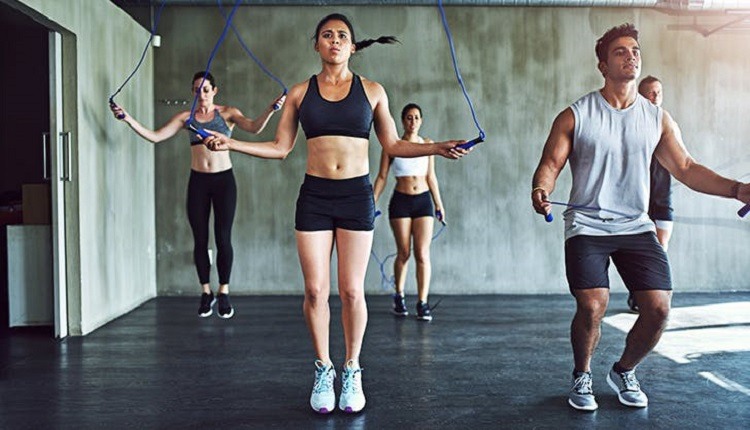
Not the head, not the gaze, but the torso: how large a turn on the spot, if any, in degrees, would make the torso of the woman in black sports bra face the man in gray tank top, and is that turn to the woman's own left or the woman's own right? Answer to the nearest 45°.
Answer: approximately 90° to the woman's own left

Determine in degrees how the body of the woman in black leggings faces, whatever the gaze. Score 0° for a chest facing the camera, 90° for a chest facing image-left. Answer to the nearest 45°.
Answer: approximately 0°

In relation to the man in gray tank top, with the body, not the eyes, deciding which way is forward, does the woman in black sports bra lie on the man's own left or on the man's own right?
on the man's own right

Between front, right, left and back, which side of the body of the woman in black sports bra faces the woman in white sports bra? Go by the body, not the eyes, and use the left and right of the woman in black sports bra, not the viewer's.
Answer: back

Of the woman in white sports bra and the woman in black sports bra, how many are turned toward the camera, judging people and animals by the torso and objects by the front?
2

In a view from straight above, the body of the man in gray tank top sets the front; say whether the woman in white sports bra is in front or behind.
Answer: behind

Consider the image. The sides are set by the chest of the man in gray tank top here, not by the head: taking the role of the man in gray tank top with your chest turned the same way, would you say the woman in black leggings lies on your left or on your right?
on your right

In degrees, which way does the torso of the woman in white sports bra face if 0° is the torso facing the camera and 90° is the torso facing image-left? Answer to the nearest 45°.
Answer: approximately 0°
